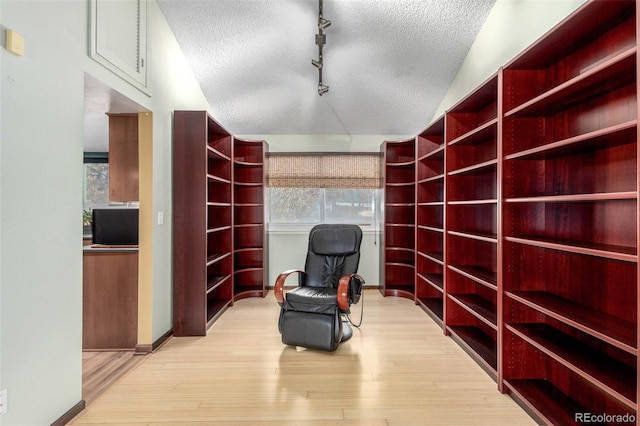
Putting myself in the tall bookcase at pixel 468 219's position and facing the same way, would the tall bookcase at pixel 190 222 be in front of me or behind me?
in front

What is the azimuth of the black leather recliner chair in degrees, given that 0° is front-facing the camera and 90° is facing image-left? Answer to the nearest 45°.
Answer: approximately 45°

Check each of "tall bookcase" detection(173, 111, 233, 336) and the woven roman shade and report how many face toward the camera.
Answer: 1

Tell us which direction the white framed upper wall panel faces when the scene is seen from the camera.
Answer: facing the viewer and to the right of the viewer

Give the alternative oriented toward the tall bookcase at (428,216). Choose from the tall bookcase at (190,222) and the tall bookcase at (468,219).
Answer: the tall bookcase at (190,222)

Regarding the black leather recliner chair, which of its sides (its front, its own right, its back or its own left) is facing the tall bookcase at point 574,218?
left

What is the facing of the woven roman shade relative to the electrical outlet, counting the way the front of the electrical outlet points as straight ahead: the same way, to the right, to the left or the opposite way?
to the right

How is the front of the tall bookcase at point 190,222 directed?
to the viewer's right

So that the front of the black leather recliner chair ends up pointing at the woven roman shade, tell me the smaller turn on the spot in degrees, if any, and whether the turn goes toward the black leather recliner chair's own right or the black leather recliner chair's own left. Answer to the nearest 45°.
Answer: approximately 135° to the black leather recliner chair's own right

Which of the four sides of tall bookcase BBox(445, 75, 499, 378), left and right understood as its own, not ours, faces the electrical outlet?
front
